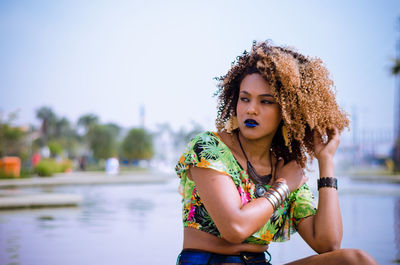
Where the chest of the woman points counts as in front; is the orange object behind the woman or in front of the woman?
behind
